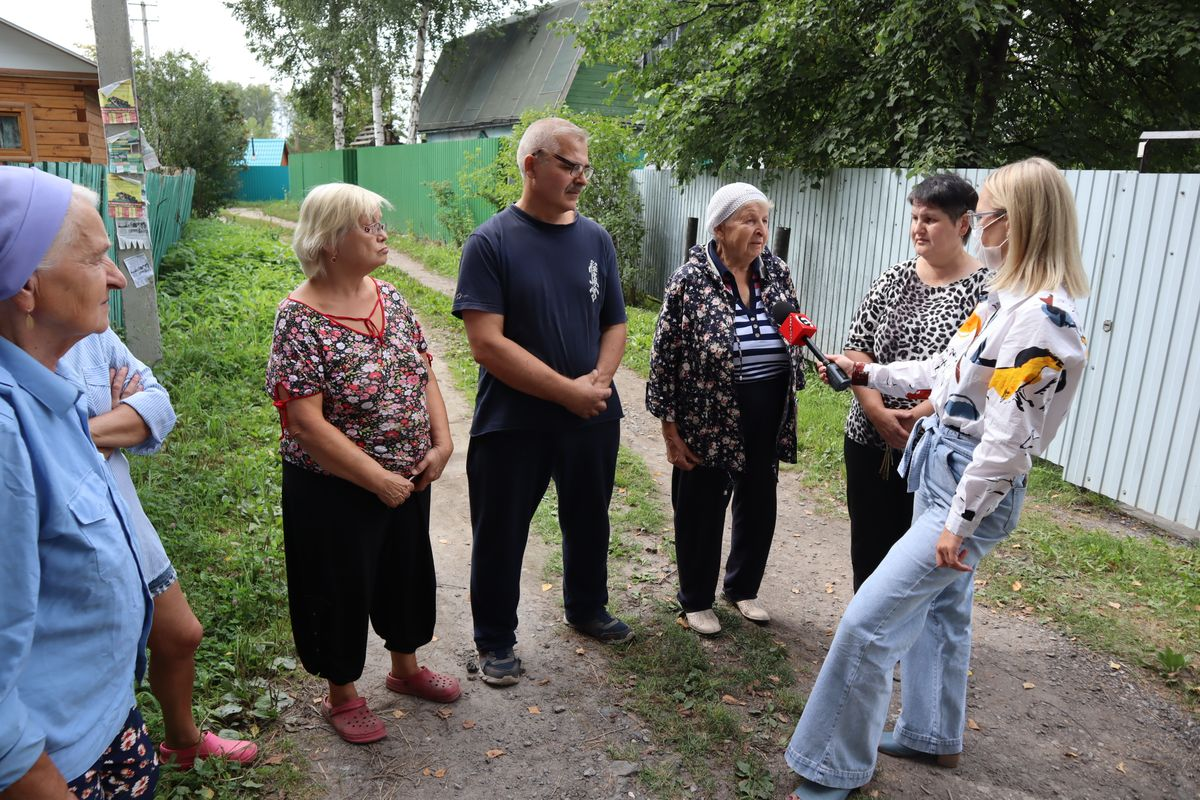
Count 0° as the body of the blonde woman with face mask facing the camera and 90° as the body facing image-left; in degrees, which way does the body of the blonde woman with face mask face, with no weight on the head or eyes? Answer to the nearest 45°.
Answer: approximately 90°

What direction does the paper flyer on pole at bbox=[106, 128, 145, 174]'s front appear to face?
toward the camera

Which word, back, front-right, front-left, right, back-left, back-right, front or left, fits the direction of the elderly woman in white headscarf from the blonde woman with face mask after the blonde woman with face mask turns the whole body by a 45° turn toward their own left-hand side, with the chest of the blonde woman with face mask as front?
right

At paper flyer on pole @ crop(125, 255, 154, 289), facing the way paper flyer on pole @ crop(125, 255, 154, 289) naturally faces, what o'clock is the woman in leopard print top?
The woman in leopard print top is roughly at 11 o'clock from the paper flyer on pole.

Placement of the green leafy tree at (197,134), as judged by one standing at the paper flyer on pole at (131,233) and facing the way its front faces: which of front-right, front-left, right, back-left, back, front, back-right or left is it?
back

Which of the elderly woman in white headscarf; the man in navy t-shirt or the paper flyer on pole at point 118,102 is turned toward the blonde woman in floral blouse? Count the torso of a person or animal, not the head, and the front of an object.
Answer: the paper flyer on pole

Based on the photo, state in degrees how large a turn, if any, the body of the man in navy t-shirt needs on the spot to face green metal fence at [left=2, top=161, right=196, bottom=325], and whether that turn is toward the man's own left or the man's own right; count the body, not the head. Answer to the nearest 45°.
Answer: approximately 180°

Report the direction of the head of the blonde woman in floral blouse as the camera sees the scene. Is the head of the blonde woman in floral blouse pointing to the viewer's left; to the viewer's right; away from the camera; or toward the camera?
to the viewer's right

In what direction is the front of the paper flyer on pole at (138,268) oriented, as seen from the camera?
facing the viewer

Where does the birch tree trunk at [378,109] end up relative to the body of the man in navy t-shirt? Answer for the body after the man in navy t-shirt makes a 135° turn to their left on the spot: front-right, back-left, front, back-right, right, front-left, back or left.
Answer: front

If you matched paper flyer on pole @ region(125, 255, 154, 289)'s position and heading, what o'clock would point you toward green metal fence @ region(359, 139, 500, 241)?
The green metal fence is roughly at 7 o'clock from the paper flyer on pole.

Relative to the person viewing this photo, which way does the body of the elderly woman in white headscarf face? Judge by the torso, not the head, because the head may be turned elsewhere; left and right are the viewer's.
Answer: facing the viewer and to the right of the viewer

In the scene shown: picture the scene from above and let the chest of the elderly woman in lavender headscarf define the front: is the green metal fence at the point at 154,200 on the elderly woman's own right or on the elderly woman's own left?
on the elderly woman's own left

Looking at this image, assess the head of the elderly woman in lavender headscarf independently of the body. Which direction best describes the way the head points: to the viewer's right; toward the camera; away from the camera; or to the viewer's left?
to the viewer's right

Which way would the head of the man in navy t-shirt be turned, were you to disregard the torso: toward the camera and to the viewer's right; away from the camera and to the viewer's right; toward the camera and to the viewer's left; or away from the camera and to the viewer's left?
toward the camera and to the viewer's right

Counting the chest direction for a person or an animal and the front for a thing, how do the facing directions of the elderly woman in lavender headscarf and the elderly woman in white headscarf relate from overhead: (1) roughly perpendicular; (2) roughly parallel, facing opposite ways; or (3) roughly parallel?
roughly perpendicular

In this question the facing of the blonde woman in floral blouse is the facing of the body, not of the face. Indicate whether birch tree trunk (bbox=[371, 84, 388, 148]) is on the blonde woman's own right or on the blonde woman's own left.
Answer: on the blonde woman's own left

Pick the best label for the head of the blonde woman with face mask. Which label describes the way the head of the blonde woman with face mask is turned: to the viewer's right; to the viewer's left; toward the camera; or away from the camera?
to the viewer's left

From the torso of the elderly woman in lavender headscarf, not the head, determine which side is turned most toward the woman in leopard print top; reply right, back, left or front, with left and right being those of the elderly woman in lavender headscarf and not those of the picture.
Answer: front

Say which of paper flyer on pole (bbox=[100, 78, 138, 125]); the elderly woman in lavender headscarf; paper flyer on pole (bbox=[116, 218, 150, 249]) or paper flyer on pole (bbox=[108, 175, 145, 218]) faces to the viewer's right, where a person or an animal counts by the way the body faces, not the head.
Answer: the elderly woman in lavender headscarf

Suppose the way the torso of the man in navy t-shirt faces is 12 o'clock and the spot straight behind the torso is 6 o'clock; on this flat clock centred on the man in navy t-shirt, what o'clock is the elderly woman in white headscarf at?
The elderly woman in white headscarf is roughly at 10 o'clock from the man in navy t-shirt.
